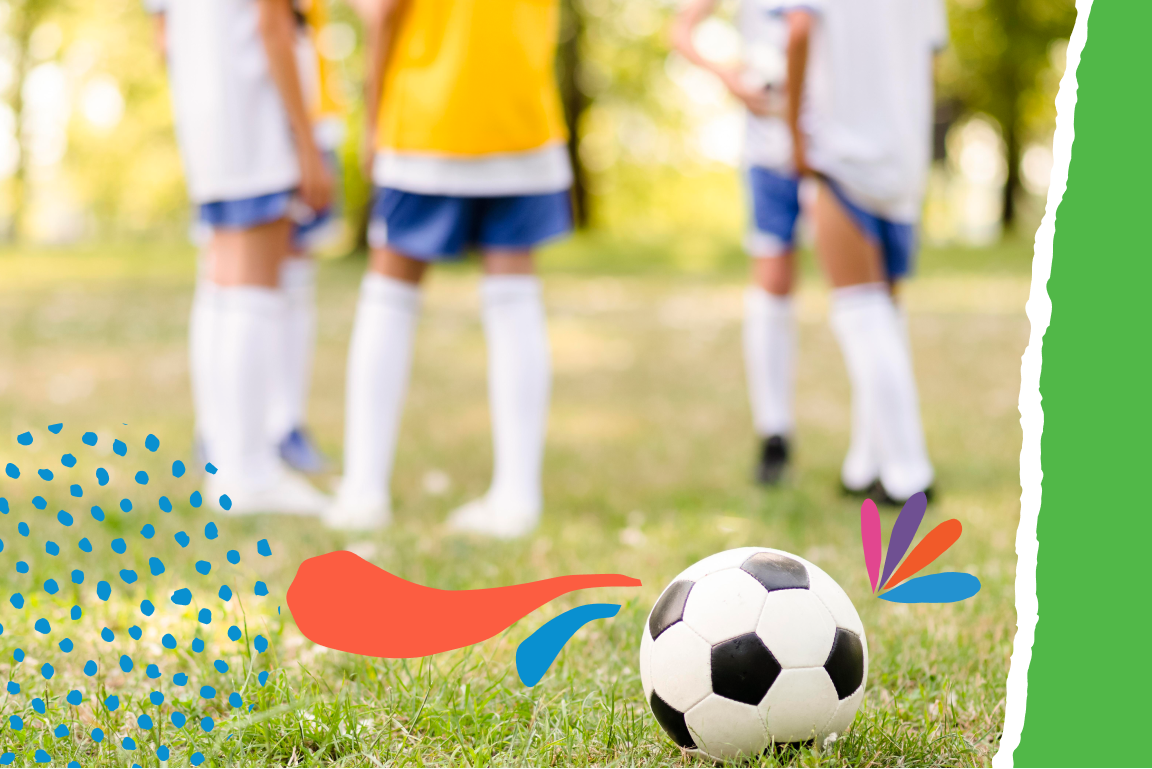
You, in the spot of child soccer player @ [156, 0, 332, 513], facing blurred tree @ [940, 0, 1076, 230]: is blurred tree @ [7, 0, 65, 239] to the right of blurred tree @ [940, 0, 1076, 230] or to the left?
left

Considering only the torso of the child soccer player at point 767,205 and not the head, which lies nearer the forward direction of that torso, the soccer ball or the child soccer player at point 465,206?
the child soccer player

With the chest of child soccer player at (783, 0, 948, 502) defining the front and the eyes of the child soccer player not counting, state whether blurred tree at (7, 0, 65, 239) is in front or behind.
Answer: in front

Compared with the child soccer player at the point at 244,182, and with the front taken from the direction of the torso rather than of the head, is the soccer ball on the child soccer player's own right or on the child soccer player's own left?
on the child soccer player's own right

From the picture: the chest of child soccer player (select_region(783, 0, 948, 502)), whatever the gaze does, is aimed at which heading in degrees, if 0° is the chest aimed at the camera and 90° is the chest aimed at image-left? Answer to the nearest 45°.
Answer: approximately 135°
